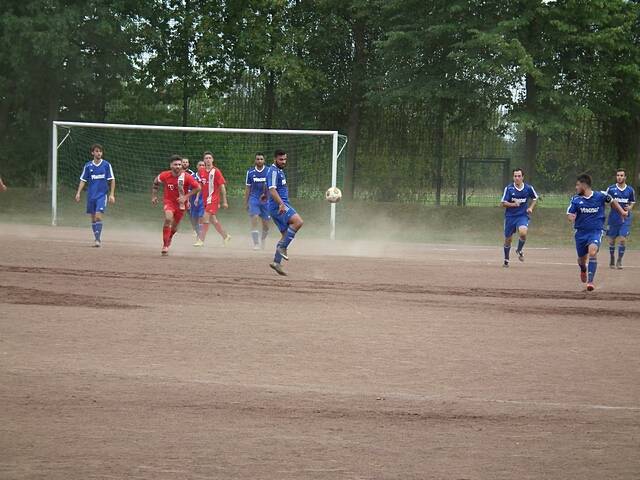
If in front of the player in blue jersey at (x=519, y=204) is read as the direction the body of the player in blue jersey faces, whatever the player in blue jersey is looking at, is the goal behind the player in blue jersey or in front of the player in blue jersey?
behind

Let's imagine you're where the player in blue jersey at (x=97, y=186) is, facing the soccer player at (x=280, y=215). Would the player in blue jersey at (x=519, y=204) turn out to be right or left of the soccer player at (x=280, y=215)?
left

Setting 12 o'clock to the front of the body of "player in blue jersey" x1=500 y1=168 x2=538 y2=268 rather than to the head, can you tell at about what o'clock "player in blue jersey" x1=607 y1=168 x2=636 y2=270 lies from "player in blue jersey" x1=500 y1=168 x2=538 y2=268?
"player in blue jersey" x1=607 y1=168 x2=636 y2=270 is roughly at 8 o'clock from "player in blue jersey" x1=500 y1=168 x2=538 y2=268.

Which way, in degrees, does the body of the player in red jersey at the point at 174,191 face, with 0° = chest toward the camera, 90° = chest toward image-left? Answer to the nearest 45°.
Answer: approximately 0°

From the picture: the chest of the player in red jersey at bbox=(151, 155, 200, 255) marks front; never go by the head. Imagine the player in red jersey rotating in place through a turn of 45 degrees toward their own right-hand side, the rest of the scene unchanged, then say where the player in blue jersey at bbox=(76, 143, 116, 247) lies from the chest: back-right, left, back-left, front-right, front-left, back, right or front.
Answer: right

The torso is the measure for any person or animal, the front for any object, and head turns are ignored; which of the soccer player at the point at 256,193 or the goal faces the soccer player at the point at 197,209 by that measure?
the goal

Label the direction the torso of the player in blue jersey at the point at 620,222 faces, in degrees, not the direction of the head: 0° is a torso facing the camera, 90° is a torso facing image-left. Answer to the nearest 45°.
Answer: approximately 0°

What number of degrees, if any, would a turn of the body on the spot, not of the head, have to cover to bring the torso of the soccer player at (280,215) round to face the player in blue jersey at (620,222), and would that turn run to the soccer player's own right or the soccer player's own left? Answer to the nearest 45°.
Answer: approximately 90° to the soccer player's own left

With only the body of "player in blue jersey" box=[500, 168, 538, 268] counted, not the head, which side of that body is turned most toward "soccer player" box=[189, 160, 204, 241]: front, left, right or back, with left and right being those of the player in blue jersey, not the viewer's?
right
